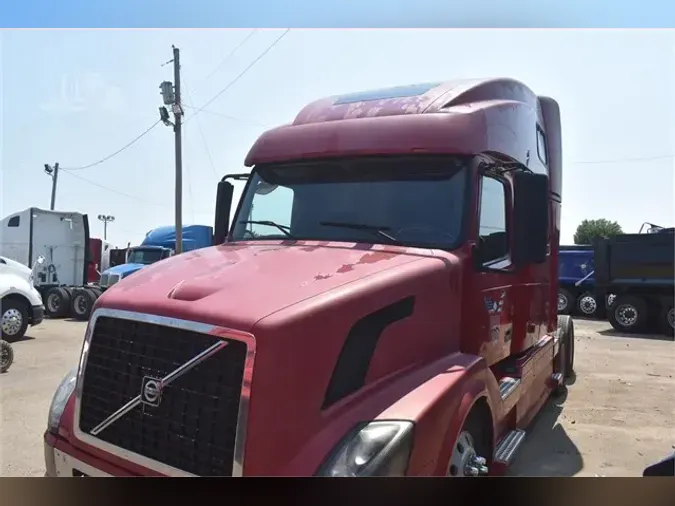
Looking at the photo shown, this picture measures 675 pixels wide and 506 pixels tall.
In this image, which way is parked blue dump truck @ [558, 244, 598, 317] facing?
to the viewer's left

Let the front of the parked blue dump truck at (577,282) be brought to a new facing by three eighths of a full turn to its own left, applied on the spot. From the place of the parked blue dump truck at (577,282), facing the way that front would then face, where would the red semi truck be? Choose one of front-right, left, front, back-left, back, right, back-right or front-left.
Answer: front-right

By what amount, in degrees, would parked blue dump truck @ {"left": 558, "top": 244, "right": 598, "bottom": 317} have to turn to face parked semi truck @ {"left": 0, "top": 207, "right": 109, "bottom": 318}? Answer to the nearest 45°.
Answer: approximately 45° to its left

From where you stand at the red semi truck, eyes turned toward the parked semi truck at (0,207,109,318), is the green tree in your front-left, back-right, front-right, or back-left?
front-right

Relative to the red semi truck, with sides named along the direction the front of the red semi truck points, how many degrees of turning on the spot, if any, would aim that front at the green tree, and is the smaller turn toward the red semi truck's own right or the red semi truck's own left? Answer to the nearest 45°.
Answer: approximately 180°

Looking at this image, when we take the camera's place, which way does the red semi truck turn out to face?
facing the viewer and to the left of the viewer

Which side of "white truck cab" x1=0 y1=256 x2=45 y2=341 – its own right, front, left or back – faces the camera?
right

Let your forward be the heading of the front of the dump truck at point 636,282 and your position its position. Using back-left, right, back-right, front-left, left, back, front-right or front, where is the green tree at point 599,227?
left
